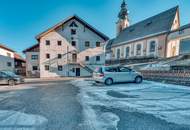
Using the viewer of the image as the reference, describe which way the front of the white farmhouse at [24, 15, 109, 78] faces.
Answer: facing the viewer

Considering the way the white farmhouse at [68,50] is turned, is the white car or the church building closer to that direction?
the white car

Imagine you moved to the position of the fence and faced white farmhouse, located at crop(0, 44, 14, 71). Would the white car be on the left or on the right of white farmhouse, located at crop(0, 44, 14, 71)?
left

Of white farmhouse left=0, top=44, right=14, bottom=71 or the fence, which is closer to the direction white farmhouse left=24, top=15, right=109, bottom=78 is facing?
the fence

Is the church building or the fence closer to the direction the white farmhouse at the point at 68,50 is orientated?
the fence

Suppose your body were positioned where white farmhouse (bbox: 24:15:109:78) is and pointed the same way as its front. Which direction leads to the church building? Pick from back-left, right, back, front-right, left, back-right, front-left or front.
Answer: left

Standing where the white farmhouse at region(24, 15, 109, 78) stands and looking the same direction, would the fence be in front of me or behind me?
in front

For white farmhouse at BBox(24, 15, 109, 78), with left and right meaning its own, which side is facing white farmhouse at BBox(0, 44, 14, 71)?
right

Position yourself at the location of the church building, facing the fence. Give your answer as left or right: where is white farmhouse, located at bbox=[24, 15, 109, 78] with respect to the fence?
right

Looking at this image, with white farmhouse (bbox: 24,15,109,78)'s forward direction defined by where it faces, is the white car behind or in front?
in front
